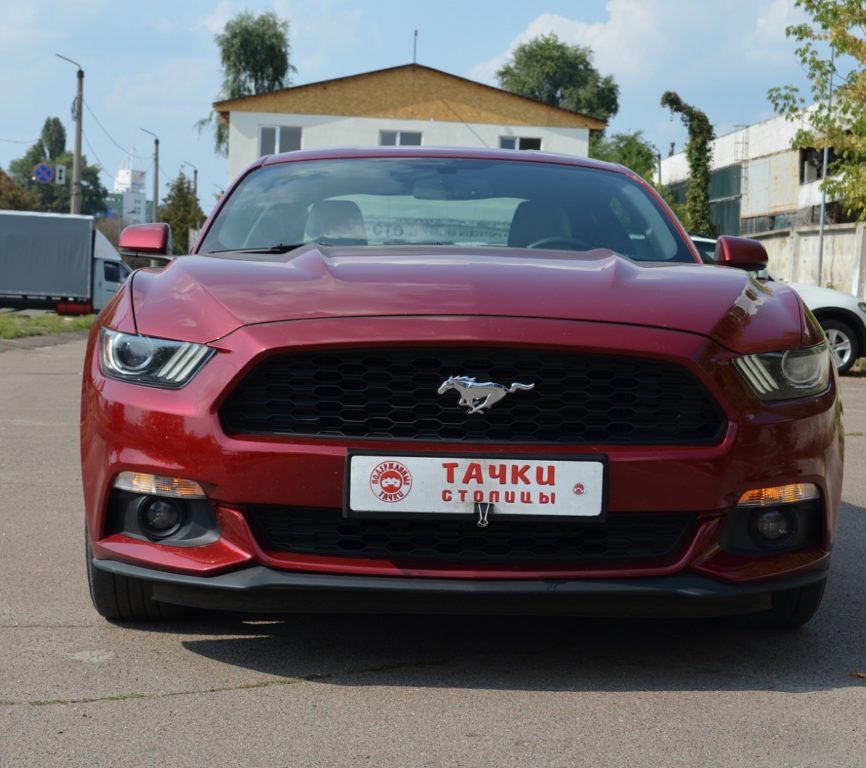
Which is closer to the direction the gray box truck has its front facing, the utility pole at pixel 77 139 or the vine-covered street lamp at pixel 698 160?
the vine-covered street lamp

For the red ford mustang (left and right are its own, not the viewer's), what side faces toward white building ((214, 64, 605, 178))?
back

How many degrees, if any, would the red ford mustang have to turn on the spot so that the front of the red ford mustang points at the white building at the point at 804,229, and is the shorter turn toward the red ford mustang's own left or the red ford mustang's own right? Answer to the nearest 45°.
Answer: approximately 180°

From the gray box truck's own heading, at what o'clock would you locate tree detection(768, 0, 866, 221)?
The tree is roughly at 2 o'clock from the gray box truck.

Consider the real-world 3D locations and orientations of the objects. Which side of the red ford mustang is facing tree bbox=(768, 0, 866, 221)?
back

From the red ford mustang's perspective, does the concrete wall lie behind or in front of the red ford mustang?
behind

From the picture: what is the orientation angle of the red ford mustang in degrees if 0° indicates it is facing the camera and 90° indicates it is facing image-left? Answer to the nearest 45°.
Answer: approximately 0°

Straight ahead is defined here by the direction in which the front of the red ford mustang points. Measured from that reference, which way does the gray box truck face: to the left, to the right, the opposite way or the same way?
to the left

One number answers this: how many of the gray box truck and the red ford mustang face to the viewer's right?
1

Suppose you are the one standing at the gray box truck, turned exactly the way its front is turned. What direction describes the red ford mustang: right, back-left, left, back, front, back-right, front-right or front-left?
right

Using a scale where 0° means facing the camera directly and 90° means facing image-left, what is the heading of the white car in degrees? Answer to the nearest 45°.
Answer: approximately 315°

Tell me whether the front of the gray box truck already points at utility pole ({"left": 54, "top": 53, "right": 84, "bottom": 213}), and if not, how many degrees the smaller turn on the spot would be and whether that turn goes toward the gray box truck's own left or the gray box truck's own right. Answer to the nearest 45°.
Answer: approximately 90° to the gray box truck's own left

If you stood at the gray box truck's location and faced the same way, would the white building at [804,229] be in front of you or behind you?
in front

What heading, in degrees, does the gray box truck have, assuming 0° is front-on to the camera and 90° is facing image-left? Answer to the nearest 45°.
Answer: approximately 270°
